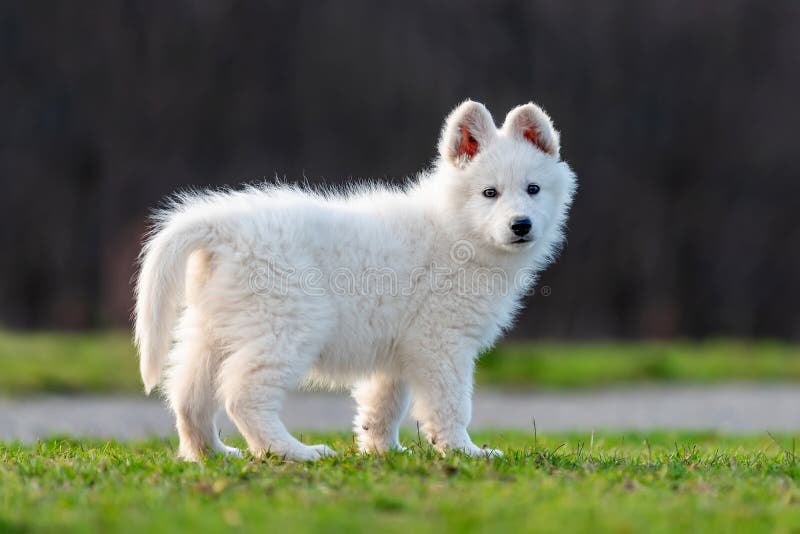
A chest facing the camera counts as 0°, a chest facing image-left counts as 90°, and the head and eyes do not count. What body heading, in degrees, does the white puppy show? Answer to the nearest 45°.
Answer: approximately 270°
